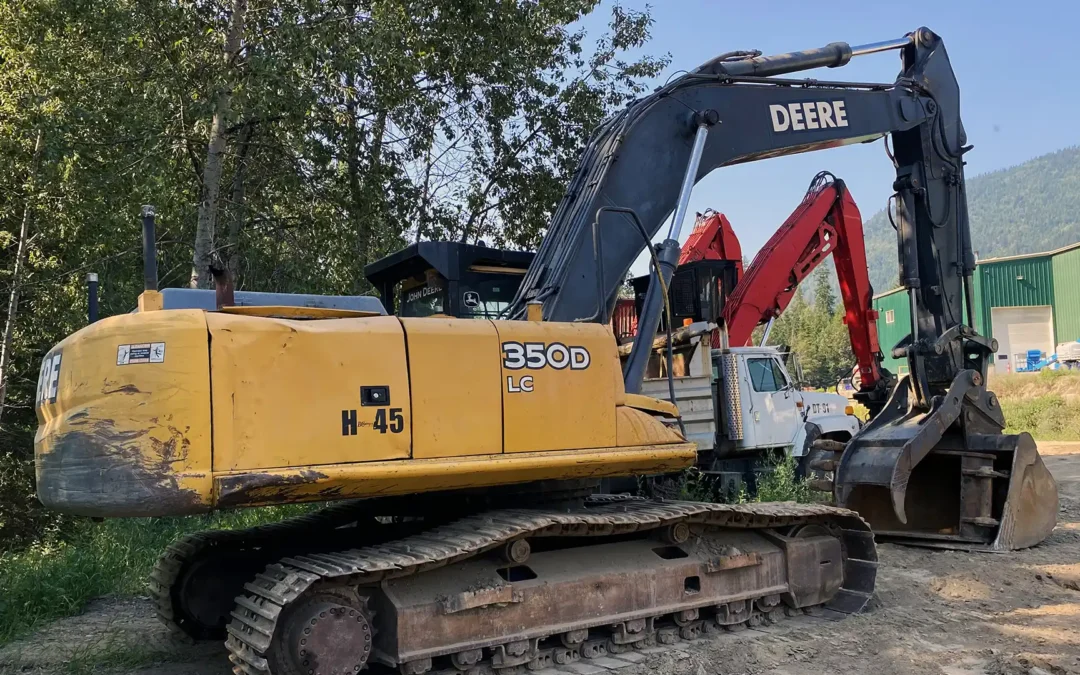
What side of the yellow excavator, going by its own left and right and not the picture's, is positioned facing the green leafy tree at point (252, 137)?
left

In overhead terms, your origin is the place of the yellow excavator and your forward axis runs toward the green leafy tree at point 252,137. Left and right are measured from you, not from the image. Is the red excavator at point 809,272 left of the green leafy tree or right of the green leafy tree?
right

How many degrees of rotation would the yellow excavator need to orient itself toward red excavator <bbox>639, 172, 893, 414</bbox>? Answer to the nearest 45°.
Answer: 0° — it already faces it

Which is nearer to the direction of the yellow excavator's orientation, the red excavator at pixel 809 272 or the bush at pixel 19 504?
the red excavator

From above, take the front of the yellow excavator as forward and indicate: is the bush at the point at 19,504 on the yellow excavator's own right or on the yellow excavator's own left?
on the yellow excavator's own left

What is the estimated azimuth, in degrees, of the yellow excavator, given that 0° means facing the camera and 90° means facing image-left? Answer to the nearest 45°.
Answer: approximately 225°

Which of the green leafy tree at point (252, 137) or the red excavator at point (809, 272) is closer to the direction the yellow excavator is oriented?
the red excavator

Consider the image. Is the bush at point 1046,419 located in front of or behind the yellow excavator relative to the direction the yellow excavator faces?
in front
